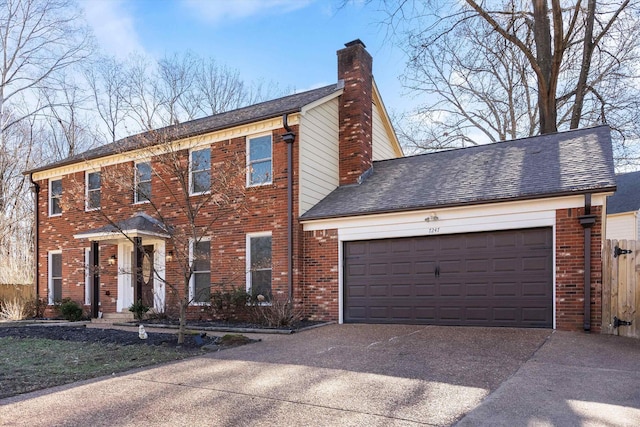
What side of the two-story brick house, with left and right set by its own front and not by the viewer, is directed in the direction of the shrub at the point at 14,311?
right

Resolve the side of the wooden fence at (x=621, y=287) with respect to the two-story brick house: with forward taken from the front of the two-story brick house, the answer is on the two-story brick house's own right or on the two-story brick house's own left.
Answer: on the two-story brick house's own left

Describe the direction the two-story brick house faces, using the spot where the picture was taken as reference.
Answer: facing the viewer and to the left of the viewer
